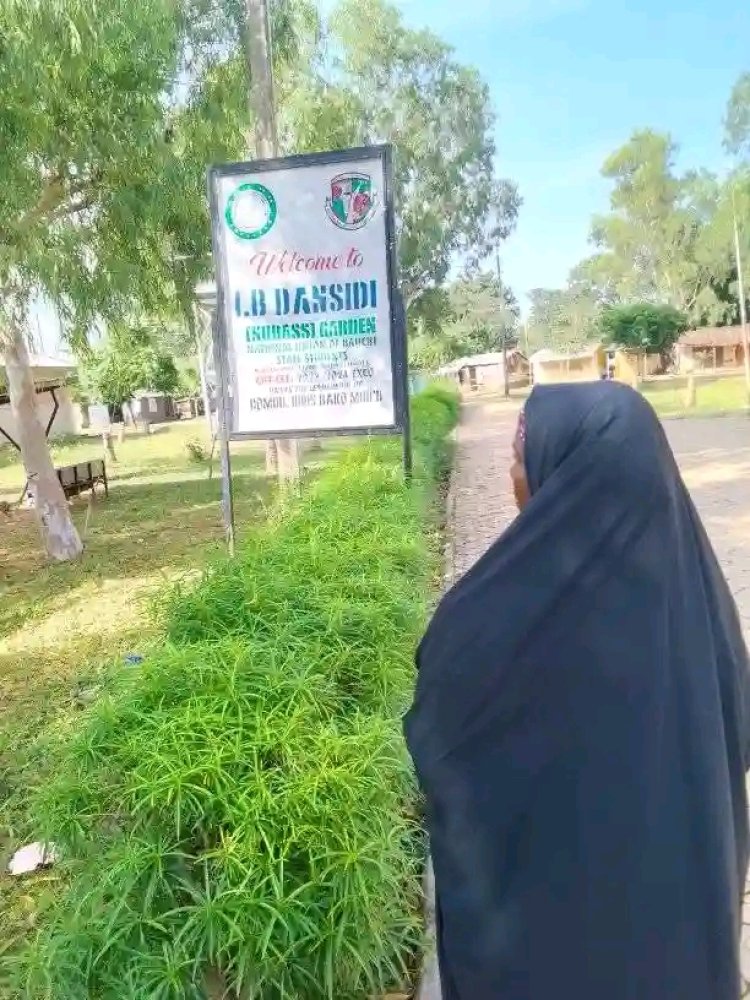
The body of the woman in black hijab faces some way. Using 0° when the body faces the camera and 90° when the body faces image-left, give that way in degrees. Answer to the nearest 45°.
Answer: approximately 135°

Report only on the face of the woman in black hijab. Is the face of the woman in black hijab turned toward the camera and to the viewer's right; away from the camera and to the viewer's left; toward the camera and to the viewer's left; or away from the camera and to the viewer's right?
away from the camera and to the viewer's left

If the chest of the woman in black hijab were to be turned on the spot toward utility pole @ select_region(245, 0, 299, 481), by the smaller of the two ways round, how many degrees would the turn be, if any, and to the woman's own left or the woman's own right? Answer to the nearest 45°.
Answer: approximately 45° to the woman's own right

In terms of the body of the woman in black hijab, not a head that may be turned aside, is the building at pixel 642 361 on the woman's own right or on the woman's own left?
on the woman's own right

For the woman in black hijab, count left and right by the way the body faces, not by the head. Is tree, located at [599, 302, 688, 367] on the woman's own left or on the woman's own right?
on the woman's own right

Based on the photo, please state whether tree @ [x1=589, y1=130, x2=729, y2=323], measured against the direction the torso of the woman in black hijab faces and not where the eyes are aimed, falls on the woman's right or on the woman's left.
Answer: on the woman's right
